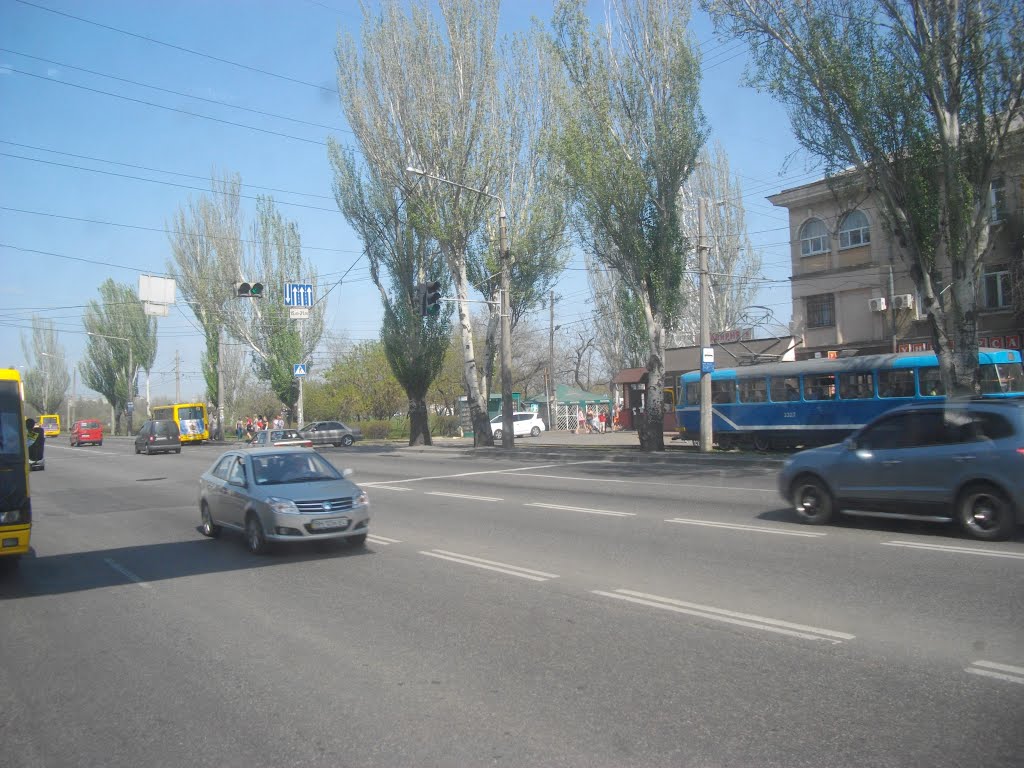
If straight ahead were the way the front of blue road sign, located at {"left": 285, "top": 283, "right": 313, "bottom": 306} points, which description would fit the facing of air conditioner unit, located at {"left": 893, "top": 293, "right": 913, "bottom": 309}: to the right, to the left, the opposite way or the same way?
to the right

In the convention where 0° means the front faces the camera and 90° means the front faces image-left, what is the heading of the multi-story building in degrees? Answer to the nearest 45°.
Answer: approximately 45°

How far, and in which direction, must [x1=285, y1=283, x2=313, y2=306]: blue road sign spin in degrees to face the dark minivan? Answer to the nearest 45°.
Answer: approximately 135° to its right

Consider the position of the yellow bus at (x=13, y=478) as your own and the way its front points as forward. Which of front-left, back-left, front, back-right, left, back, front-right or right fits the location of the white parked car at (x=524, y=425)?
back-left

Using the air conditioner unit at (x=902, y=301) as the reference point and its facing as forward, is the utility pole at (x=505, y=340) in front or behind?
in front

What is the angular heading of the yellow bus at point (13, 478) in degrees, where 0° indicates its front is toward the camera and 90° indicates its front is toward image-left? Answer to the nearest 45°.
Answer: approximately 0°

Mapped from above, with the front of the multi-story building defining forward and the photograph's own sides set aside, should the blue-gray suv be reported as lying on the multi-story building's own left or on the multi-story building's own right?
on the multi-story building's own left

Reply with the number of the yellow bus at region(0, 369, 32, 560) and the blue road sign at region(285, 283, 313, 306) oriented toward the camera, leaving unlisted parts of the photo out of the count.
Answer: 2

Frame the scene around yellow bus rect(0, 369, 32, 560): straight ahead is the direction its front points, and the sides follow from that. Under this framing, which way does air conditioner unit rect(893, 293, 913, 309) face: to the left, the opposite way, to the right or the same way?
to the right

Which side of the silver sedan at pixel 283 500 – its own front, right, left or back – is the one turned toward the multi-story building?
left

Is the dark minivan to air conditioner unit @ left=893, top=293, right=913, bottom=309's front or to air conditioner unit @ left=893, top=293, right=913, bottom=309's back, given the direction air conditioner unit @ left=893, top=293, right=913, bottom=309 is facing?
to the front

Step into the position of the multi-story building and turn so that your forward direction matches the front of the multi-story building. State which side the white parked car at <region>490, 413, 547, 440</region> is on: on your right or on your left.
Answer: on your right
